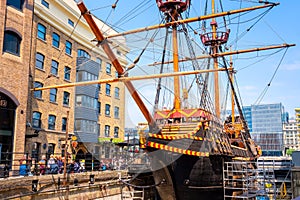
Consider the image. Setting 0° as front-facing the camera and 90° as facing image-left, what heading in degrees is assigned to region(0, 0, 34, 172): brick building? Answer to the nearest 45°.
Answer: approximately 315°
